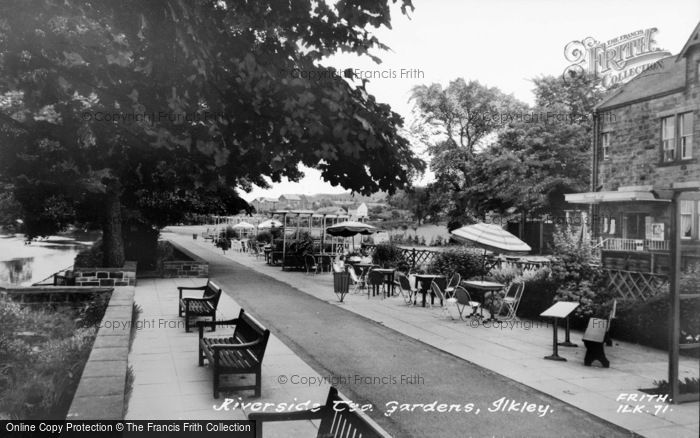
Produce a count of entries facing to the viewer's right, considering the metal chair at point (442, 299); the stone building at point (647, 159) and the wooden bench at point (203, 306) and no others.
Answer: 1

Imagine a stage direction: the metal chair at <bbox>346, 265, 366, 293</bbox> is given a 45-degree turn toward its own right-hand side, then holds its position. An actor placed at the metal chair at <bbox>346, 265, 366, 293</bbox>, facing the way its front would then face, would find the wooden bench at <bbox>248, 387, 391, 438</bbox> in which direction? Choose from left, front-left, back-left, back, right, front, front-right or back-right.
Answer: front-right

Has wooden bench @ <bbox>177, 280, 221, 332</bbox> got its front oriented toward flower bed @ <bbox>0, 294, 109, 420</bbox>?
no

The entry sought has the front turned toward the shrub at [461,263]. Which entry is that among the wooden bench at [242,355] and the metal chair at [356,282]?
the metal chair

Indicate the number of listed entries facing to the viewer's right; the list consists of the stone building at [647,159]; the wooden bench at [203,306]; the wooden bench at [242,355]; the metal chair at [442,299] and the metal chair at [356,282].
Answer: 2

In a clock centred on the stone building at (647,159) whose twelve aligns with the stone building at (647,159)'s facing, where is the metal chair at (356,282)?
The metal chair is roughly at 12 o'clock from the stone building.

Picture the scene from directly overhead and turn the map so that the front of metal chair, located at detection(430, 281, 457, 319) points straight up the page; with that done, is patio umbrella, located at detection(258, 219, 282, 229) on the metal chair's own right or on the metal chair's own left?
on the metal chair's own left

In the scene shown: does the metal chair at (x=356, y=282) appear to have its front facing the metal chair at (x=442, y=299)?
no

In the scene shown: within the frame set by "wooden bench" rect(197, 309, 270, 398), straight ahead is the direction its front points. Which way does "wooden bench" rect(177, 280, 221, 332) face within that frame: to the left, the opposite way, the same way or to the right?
the same way

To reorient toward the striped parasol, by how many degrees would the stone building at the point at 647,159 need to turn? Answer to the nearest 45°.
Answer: approximately 45° to its left

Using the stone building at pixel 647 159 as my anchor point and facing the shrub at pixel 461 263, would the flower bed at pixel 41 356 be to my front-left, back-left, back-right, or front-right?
front-left

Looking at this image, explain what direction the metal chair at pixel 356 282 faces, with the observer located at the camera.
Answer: facing to the right of the viewer
